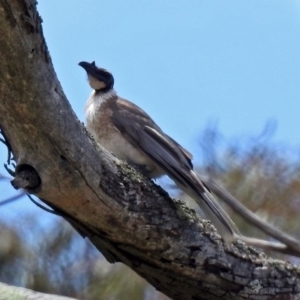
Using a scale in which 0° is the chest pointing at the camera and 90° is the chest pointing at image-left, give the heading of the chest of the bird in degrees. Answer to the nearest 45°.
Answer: approximately 90°

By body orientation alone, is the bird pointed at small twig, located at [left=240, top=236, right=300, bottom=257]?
no
